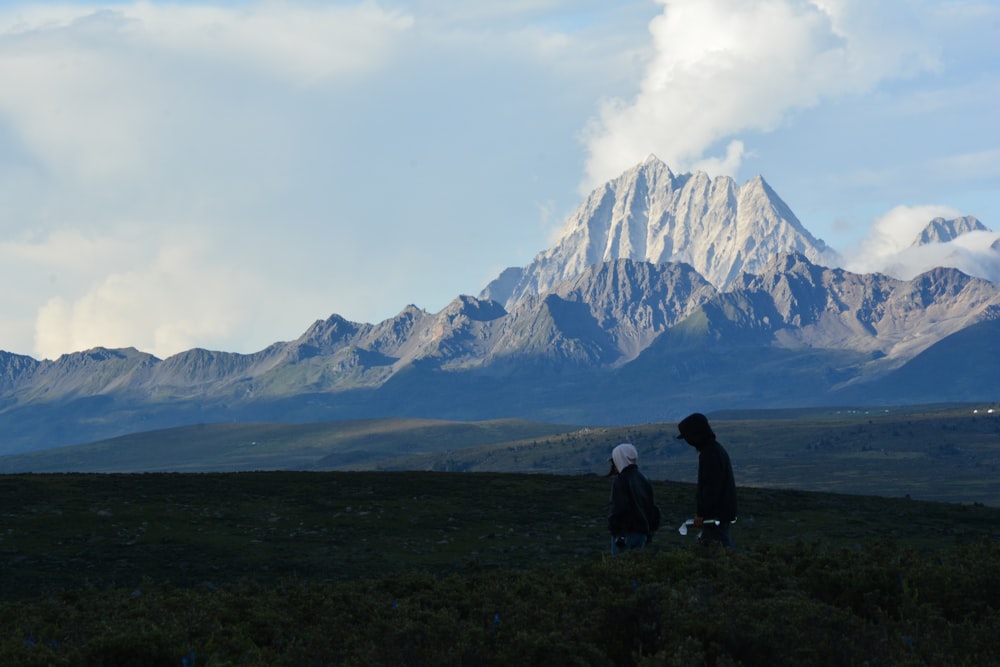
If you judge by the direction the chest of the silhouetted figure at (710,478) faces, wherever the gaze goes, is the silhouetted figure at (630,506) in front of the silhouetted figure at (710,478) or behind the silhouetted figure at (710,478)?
in front

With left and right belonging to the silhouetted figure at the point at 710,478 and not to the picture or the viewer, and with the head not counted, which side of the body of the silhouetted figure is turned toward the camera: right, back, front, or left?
left
